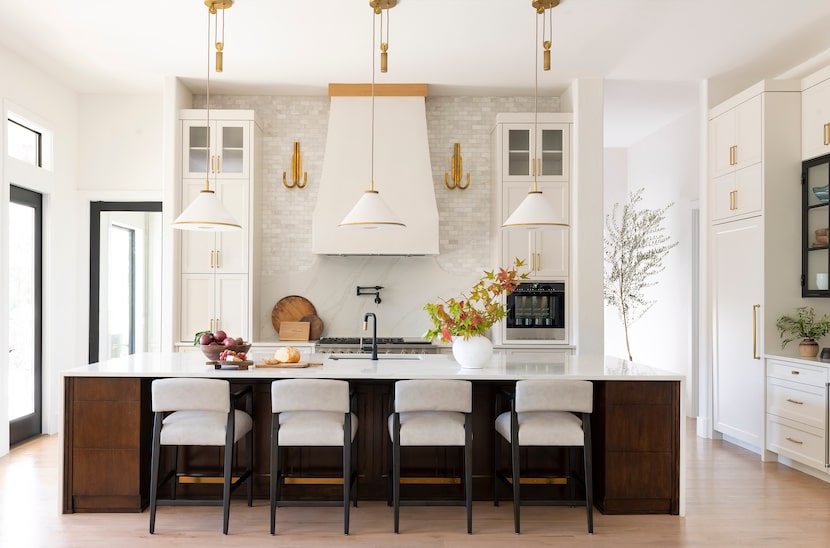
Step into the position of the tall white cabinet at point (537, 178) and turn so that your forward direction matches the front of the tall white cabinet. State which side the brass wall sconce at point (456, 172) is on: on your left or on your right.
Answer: on your right

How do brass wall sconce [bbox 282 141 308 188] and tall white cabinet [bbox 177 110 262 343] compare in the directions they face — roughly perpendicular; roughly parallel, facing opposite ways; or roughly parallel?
roughly parallel

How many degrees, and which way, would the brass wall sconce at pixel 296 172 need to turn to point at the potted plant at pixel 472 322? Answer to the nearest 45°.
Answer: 0° — it already faces it

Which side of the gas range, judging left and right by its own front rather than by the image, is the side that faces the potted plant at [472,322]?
front

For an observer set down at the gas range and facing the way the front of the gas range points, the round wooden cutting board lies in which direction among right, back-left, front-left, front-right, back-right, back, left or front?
back-right

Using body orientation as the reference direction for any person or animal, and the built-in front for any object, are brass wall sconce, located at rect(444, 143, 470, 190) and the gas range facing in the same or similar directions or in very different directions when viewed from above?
same or similar directions

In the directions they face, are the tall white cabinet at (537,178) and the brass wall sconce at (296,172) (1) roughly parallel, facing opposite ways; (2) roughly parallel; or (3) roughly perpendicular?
roughly parallel

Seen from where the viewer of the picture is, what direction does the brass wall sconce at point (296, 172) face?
facing the viewer

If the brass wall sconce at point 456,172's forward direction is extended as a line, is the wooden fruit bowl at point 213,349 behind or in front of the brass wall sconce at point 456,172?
in front

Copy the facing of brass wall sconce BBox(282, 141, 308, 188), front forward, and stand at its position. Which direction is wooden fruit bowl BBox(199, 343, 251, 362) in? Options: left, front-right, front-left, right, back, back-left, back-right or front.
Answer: front

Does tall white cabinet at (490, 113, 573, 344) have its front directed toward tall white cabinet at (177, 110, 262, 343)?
no

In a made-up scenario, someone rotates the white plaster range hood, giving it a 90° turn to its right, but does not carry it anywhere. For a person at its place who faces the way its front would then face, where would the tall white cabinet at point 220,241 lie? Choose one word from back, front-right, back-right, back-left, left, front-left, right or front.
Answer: front

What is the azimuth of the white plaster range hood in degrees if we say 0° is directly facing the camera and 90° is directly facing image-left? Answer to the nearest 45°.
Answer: approximately 0°

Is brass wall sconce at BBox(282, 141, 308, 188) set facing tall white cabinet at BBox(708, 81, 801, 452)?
no

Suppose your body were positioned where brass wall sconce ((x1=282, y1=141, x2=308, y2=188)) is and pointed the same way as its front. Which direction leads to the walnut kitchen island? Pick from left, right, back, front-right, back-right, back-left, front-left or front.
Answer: front

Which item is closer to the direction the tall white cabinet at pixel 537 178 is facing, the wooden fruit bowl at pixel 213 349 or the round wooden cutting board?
the wooden fruit bowl

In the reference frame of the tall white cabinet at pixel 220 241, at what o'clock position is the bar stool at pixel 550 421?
The bar stool is roughly at 11 o'clock from the tall white cabinet.

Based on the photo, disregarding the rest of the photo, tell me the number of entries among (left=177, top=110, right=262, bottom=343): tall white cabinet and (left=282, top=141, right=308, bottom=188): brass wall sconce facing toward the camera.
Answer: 2

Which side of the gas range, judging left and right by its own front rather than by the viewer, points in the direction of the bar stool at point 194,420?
front
